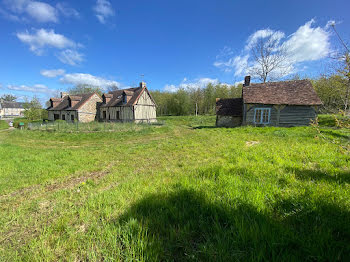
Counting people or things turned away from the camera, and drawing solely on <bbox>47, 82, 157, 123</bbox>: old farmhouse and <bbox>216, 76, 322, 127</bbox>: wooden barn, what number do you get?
0

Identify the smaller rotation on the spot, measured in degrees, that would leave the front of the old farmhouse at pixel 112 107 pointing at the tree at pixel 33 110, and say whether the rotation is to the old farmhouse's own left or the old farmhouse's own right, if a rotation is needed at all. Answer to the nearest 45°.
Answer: approximately 90° to the old farmhouse's own right

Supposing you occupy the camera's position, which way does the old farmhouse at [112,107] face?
facing the viewer and to the left of the viewer

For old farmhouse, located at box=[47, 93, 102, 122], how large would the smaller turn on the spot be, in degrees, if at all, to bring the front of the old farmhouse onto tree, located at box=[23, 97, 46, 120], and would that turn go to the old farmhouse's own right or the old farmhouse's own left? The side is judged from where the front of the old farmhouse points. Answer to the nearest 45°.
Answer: approximately 90° to the old farmhouse's own right

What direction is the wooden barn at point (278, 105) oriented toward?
toward the camera

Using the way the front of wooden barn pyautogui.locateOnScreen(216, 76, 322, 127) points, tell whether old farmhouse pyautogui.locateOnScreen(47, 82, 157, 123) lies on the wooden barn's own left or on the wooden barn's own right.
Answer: on the wooden barn's own right

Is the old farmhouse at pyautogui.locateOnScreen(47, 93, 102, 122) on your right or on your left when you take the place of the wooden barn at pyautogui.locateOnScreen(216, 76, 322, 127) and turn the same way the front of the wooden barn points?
on your right

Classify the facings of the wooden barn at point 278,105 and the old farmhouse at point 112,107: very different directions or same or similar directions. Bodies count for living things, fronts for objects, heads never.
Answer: same or similar directions

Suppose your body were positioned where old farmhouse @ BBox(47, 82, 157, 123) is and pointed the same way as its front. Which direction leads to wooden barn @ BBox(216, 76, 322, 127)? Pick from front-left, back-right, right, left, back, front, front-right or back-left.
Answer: left

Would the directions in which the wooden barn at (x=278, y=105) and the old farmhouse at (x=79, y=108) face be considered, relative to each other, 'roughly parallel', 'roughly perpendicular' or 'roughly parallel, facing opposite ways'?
roughly parallel

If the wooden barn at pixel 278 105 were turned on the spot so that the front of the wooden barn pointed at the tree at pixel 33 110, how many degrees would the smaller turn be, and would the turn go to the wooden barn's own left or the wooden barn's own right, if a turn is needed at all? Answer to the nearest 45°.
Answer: approximately 90° to the wooden barn's own right

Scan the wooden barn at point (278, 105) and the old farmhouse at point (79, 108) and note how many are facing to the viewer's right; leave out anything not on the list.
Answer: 0
